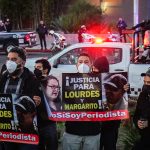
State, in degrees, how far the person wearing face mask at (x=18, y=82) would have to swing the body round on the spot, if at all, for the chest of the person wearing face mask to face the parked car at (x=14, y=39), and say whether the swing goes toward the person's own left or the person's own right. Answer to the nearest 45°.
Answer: approximately 135° to the person's own right

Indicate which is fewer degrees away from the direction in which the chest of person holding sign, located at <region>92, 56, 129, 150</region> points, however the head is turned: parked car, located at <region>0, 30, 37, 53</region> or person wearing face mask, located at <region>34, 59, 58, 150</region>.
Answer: the person wearing face mask

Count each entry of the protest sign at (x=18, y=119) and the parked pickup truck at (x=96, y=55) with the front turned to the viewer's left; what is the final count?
1

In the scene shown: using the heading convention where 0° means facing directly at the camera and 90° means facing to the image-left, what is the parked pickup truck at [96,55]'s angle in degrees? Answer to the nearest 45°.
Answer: approximately 90°

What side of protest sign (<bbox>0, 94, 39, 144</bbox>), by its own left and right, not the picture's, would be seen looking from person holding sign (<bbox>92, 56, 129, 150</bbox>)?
left

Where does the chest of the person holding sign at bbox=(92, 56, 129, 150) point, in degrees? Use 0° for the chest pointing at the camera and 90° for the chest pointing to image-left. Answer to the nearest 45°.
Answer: approximately 45°

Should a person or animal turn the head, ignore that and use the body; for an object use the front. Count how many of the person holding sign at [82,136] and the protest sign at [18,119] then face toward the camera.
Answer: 2

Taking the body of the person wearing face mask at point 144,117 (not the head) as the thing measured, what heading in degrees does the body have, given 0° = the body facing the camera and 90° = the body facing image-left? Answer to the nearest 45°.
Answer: approximately 45°

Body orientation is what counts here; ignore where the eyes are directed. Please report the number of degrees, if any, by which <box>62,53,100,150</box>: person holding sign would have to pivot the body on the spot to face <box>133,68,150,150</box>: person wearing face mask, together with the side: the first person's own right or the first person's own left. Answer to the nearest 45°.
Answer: approximately 90° to the first person's own left

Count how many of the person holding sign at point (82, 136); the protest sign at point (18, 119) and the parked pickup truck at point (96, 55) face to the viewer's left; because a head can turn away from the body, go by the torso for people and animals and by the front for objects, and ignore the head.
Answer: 1
